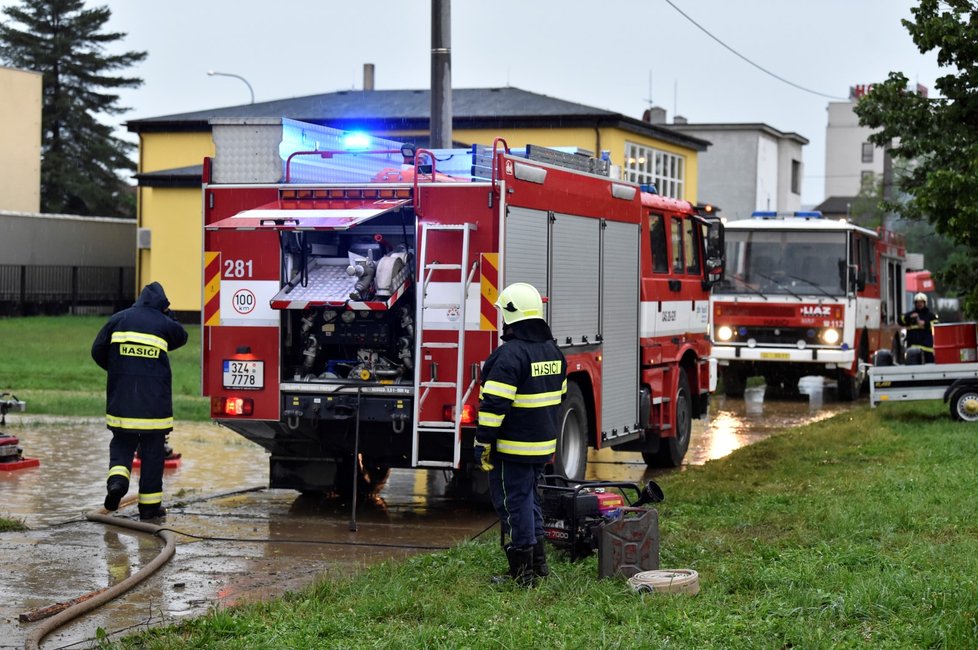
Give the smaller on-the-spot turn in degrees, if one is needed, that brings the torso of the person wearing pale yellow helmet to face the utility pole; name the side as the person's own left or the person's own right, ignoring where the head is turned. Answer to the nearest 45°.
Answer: approximately 45° to the person's own right

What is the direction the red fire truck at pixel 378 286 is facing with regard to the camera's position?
facing away from the viewer and to the right of the viewer

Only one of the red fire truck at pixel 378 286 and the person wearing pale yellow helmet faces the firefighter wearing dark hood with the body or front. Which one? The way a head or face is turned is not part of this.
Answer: the person wearing pale yellow helmet

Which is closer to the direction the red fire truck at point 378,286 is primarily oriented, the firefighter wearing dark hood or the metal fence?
the metal fence

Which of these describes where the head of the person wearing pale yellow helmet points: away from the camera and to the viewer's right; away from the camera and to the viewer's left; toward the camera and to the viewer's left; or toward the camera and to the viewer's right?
away from the camera and to the viewer's left

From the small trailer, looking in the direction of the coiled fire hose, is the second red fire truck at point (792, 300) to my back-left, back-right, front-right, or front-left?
back-right

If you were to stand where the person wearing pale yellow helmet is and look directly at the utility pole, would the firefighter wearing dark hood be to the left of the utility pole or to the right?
left

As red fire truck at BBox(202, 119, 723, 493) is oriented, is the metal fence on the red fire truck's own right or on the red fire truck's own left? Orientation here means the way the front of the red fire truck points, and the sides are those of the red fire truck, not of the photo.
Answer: on the red fire truck's own left
